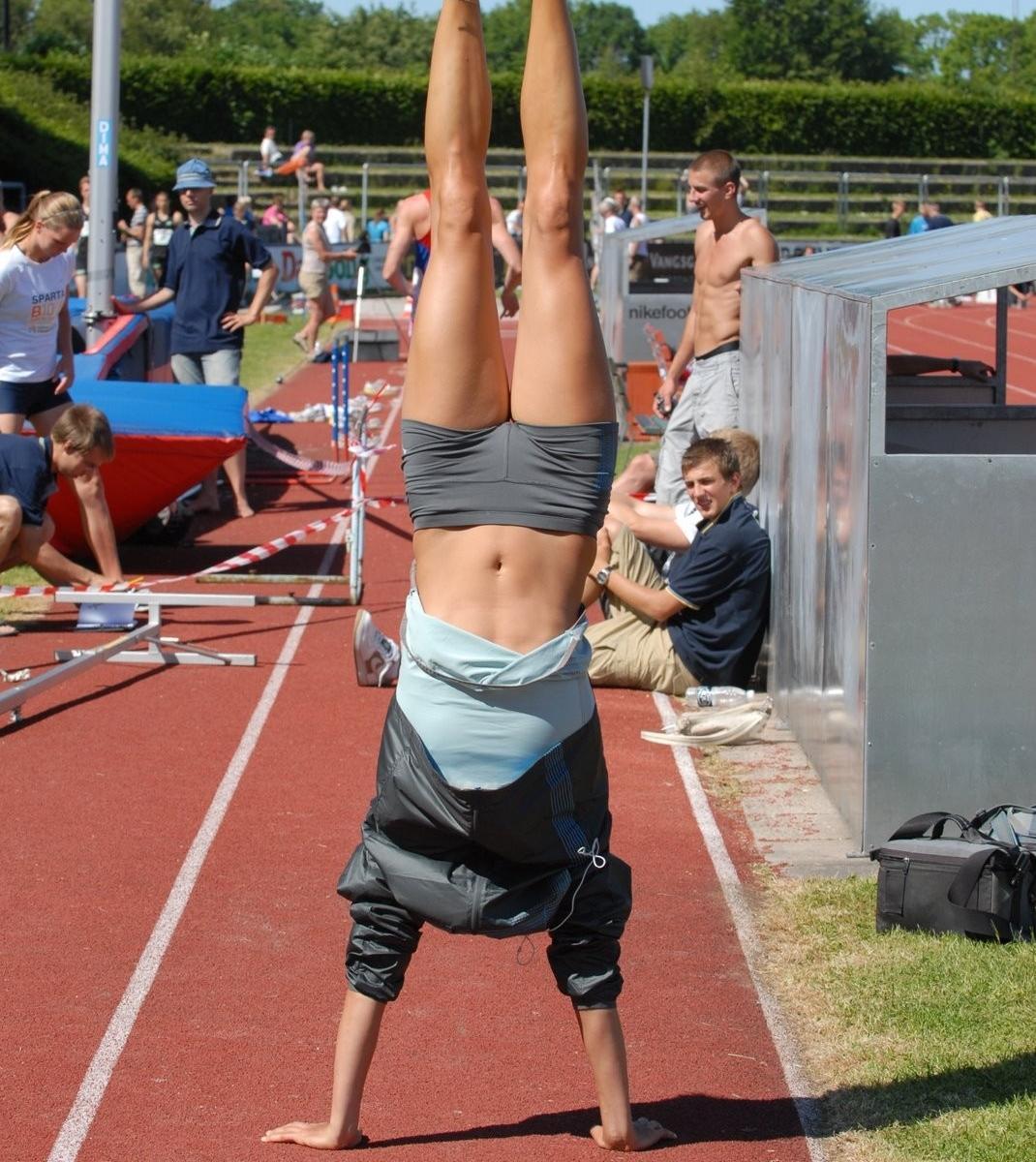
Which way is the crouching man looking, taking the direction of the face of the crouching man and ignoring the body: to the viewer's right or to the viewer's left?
to the viewer's right

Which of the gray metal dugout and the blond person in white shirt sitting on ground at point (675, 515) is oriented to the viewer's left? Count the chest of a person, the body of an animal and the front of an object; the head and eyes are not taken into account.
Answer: the blond person in white shirt sitting on ground

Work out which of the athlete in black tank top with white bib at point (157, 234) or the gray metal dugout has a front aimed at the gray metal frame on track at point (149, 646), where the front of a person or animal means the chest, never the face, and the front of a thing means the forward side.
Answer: the athlete in black tank top with white bib

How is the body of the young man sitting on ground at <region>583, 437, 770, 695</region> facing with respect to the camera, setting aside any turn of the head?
to the viewer's left
